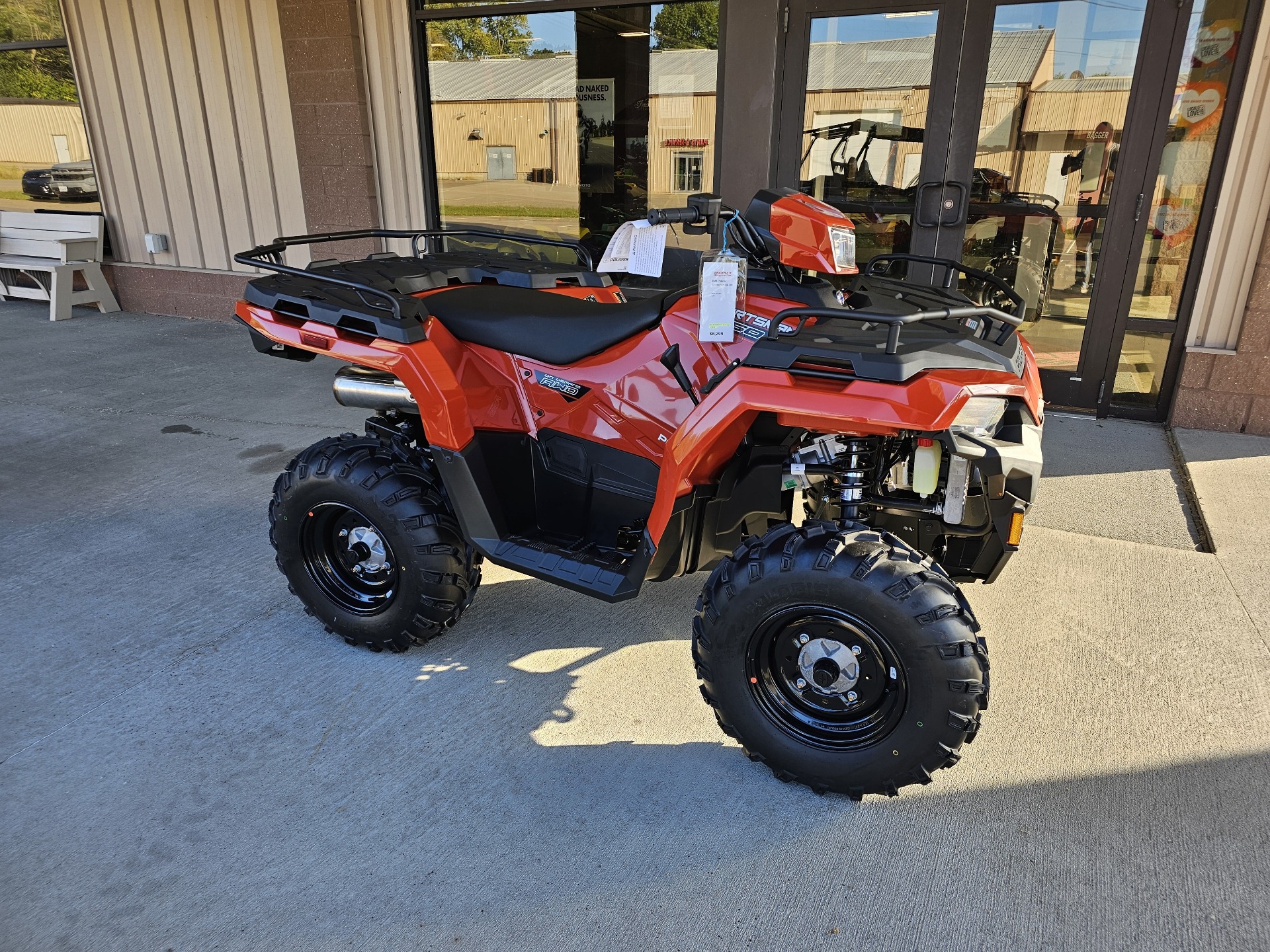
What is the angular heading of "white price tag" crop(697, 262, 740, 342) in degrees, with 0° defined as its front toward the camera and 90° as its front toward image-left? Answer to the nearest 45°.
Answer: approximately 0°

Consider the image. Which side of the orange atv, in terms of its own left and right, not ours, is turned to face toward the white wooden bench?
back

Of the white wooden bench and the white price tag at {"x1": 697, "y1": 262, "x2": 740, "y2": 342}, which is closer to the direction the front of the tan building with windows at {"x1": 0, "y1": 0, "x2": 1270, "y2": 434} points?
the white price tag

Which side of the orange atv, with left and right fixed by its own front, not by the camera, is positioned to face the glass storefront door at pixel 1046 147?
left

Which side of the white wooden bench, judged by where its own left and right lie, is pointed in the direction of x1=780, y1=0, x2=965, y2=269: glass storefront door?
left

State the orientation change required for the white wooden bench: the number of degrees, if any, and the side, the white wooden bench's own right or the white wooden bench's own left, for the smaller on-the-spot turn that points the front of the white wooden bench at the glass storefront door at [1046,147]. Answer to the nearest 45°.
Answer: approximately 90° to the white wooden bench's own left
